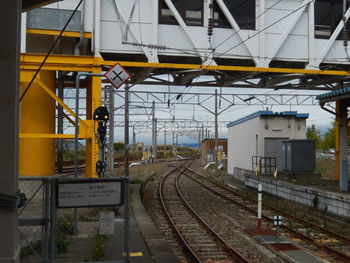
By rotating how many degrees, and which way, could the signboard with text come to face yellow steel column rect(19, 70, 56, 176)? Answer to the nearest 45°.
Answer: approximately 180°

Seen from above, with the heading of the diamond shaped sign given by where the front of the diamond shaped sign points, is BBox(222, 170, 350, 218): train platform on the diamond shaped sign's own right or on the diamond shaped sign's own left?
on the diamond shaped sign's own left

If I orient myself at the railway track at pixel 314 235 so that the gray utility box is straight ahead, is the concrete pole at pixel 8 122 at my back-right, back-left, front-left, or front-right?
back-left

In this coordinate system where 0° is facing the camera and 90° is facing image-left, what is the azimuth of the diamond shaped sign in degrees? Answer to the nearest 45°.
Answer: approximately 0°

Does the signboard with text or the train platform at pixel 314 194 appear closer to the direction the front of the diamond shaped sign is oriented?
the signboard with text

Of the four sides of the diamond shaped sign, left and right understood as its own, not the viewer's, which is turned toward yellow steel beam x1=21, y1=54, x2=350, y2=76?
back

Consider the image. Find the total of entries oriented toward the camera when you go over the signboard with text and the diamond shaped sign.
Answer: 2

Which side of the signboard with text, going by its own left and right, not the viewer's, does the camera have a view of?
front

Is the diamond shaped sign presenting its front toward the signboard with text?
yes

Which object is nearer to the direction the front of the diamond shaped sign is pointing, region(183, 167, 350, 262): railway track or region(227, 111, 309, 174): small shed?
the railway track

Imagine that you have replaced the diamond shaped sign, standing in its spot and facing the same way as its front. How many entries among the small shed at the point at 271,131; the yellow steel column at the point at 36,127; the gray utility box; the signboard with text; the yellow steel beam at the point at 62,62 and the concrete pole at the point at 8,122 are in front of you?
2
